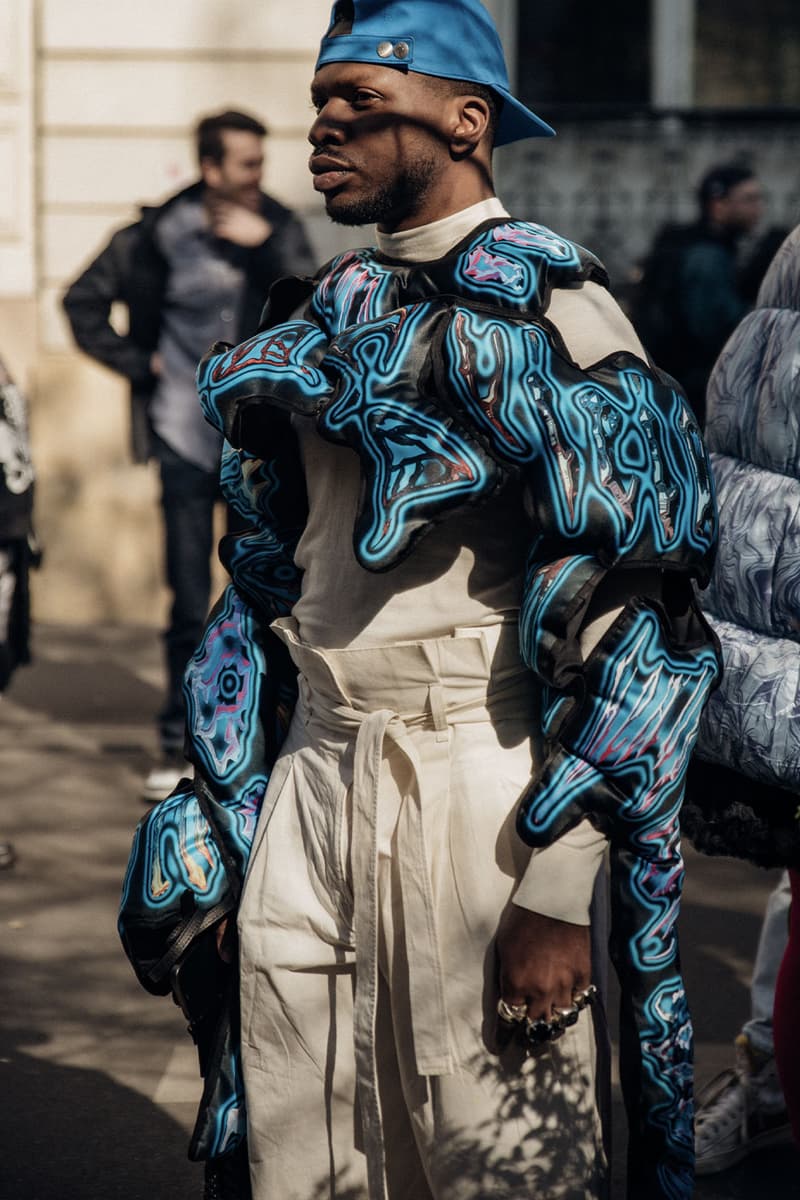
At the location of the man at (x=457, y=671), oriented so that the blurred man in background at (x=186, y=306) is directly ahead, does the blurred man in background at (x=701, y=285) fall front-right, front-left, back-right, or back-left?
front-right

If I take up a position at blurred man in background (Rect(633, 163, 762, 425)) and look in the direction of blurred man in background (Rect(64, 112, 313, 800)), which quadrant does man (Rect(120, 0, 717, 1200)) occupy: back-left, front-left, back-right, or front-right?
front-left

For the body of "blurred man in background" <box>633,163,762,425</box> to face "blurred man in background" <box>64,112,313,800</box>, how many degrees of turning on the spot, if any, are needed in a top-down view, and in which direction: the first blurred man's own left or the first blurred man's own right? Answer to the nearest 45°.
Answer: approximately 135° to the first blurred man's own right

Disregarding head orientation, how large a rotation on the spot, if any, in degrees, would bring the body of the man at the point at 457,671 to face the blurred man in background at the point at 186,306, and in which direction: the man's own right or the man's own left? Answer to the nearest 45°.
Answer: approximately 135° to the man's own right

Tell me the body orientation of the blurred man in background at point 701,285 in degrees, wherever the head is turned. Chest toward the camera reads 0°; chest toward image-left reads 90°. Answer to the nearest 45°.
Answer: approximately 270°

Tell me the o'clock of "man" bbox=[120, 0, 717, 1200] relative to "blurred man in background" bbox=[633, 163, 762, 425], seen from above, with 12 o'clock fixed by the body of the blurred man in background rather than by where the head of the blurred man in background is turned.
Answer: The man is roughly at 3 o'clock from the blurred man in background.

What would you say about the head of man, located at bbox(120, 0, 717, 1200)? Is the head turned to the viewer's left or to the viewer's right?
to the viewer's left

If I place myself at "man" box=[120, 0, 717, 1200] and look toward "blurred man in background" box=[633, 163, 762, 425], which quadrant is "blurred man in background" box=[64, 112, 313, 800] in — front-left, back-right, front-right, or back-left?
front-left
